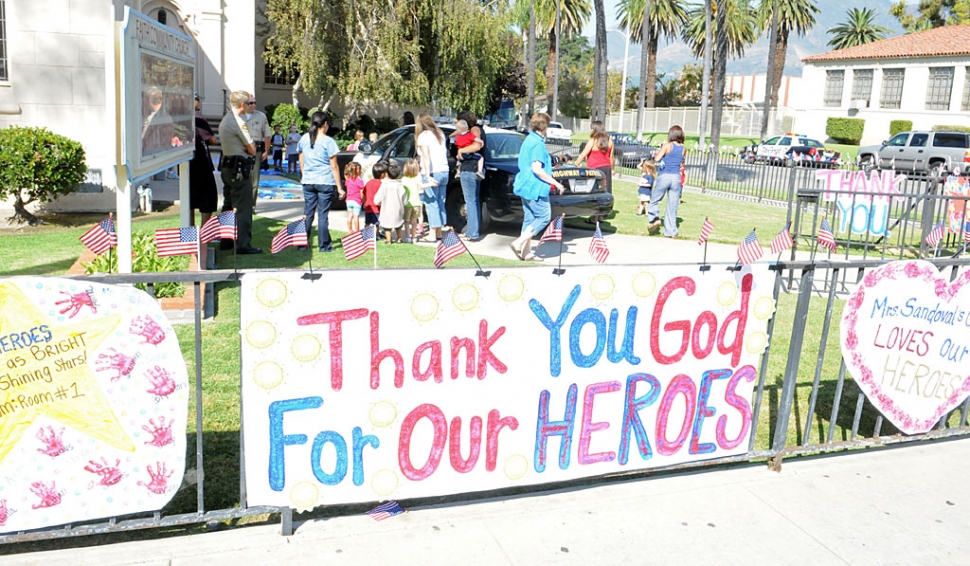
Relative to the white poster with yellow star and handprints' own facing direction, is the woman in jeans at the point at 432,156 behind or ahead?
behind

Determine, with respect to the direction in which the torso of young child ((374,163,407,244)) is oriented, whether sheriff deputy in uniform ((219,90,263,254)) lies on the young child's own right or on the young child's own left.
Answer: on the young child's own left

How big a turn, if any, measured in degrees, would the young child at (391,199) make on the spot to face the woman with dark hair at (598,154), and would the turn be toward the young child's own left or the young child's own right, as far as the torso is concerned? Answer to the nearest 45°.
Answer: approximately 45° to the young child's own right

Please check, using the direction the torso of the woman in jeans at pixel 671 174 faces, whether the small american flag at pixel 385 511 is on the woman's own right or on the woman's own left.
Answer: on the woman's own left

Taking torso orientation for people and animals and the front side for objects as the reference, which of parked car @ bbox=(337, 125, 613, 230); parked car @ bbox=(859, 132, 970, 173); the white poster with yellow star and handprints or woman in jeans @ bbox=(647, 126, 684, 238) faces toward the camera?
the white poster with yellow star and handprints

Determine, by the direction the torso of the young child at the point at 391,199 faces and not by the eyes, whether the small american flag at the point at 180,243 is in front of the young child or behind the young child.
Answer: behind

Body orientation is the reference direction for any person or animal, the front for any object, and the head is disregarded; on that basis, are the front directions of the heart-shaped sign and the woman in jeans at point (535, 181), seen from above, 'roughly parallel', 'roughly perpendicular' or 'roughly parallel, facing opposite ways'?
roughly perpendicular

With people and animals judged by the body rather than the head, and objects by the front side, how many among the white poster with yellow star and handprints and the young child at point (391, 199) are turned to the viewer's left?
0

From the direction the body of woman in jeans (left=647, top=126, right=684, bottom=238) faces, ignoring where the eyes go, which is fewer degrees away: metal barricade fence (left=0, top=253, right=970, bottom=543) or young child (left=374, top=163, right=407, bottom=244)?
the young child

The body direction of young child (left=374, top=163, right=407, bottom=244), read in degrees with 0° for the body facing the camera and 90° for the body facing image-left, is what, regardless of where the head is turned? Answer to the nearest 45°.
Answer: approximately 180°
